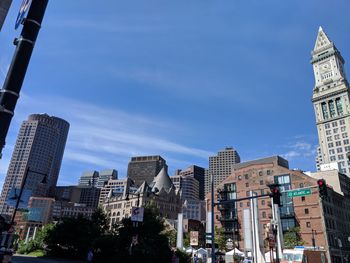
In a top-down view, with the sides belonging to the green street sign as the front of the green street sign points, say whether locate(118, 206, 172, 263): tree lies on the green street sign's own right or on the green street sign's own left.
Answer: on the green street sign's own right

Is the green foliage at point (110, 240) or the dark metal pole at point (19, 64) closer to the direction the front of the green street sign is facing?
the dark metal pole

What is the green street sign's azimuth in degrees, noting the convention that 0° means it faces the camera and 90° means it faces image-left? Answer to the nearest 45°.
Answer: approximately 0°

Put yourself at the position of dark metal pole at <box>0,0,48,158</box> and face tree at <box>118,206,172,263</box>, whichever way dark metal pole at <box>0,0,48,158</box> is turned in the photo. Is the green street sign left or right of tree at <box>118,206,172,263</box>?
right

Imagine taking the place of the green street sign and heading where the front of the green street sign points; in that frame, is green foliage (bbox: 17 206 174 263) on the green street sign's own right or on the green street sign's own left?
on the green street sign's own right

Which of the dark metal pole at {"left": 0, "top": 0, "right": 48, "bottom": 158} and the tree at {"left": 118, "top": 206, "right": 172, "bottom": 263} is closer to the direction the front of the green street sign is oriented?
the dark metal pole

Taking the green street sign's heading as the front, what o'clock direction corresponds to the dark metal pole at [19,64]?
The dark metal pole is roughly at 1 o'clock from the green street sign.

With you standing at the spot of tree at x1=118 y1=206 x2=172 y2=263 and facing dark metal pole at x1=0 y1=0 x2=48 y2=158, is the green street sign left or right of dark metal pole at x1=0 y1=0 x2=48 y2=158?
left
